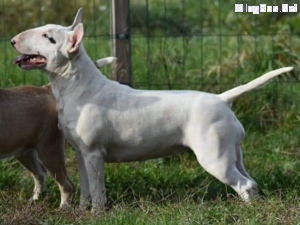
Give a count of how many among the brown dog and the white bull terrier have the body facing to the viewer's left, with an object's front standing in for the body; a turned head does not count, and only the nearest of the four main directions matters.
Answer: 2

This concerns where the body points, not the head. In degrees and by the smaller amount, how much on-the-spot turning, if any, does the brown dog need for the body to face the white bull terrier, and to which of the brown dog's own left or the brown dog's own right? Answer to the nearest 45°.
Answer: approximately 135° to the brown dog's own left

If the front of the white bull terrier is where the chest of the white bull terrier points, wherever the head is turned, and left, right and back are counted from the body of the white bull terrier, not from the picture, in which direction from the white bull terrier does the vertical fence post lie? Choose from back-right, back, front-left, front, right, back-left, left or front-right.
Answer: right

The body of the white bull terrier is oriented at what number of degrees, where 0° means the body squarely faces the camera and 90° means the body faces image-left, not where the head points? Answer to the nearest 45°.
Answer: approximately 90°

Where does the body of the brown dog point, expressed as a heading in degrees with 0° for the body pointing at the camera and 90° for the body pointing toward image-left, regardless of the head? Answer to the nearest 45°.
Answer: approximately 90°

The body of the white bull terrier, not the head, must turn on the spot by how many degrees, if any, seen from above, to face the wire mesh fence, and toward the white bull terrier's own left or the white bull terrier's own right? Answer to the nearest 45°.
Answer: approximately 90° to the white bull terrier's own right

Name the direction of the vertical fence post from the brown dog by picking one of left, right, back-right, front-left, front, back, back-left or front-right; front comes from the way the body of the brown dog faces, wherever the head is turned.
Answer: back-right

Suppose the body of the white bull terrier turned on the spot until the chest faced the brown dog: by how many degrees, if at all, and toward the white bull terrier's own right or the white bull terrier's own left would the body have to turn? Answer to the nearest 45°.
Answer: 0° — it already faces it

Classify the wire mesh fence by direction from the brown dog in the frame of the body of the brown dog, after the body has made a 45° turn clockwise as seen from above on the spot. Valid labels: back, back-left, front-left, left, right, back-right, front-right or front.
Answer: right
